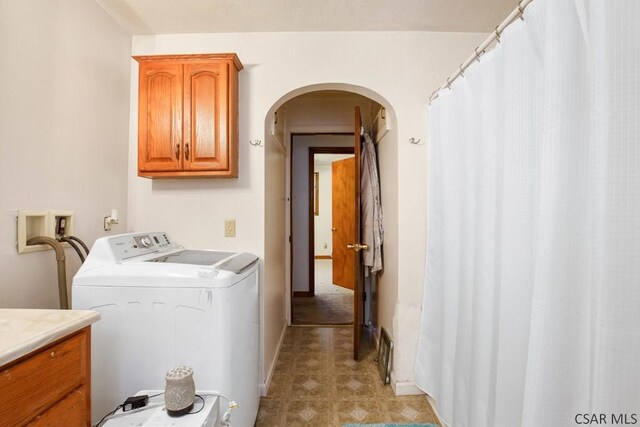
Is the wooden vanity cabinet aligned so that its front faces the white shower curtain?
yes

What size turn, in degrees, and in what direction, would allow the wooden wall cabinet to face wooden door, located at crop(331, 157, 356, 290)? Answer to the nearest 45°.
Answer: approximately 135° to its left

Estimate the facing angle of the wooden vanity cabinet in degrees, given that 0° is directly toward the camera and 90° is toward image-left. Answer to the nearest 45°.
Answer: approximately 315°

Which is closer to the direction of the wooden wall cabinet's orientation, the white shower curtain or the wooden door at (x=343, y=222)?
the white shower curtain

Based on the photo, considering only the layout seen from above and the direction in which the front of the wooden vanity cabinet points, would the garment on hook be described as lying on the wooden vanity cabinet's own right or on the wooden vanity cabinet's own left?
on the wooden vanity cabinet's own left

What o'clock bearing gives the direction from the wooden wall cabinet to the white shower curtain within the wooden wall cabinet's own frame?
The white shower curtain is roughly at 11 o'clock from the wooden wall cabinet.

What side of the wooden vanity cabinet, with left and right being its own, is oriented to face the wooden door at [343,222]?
left
